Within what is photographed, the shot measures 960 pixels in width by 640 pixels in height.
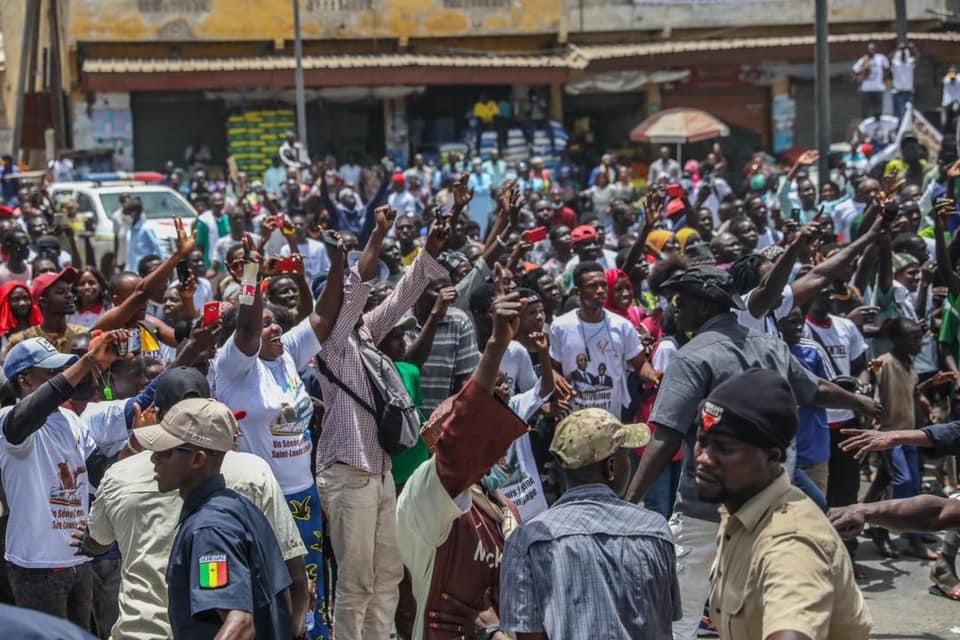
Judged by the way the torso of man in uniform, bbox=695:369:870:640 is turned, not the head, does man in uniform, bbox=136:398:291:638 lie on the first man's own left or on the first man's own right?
on the first man's own right

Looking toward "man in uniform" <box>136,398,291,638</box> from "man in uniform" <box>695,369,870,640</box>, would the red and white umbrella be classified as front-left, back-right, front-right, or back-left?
front-right

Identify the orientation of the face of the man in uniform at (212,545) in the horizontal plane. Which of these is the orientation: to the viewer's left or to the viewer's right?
to the viewer's left

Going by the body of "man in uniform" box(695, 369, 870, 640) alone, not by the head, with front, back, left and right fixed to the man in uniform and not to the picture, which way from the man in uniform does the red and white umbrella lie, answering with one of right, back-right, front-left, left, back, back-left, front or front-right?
back-right

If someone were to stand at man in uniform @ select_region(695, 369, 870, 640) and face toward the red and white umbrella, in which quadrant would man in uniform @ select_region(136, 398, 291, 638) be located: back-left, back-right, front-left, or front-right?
front-left

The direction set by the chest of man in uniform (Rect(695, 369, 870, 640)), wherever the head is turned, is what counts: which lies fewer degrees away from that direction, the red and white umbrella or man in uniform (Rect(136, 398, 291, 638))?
the man in uniform

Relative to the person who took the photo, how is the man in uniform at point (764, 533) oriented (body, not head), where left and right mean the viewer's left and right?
facing the viewer and to the left of the viewer
